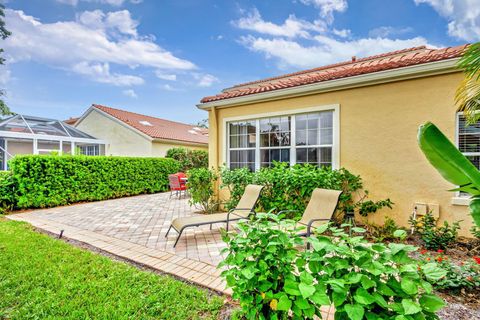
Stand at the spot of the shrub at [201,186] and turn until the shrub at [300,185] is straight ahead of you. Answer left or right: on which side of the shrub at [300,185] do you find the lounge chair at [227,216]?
right

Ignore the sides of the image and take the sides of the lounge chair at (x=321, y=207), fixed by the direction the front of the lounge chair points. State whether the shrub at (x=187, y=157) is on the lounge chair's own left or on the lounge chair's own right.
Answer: on the lounge chair's own right

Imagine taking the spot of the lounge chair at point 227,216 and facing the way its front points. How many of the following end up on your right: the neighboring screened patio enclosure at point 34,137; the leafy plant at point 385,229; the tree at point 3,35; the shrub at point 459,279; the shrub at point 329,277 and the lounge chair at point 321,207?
2

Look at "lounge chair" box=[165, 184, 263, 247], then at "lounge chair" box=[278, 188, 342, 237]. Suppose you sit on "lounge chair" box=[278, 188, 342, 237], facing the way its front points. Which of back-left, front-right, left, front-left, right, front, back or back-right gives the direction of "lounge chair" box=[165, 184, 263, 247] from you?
front-right

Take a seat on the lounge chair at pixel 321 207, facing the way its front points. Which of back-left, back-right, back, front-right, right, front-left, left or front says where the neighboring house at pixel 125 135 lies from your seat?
right

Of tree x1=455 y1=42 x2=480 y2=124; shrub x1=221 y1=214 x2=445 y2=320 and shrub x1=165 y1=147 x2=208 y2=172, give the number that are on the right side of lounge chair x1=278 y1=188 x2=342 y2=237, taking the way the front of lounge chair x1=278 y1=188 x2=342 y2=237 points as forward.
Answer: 1

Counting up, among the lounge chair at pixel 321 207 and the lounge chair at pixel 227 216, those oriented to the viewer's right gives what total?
0

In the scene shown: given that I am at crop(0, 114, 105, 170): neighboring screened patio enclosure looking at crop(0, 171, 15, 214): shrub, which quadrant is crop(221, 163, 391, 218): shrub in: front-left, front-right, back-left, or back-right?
front-left

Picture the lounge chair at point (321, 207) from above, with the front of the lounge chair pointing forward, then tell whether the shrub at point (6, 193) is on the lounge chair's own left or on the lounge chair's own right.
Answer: on the lounge chair's own right

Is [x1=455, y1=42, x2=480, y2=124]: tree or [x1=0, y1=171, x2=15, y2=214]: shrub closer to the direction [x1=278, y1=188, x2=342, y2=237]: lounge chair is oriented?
the shrub

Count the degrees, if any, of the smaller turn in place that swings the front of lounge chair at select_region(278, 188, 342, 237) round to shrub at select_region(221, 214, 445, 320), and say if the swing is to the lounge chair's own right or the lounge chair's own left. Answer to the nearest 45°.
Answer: approximately 45° to the lounge chair's own left

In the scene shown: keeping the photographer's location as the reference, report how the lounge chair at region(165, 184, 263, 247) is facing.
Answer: facing the viewer and to the left of the viewer

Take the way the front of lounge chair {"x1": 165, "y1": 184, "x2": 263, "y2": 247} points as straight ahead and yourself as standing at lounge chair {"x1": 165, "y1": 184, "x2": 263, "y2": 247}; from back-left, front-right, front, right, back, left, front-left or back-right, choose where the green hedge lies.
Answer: right

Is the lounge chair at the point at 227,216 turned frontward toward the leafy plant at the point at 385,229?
no

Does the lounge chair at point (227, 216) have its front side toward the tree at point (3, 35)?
no

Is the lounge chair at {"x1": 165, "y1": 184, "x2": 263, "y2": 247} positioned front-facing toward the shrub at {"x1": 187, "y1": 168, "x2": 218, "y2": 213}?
no

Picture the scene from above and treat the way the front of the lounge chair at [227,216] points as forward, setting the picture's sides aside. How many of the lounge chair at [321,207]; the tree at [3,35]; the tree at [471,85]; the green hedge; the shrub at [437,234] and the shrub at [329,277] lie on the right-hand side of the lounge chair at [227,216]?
2

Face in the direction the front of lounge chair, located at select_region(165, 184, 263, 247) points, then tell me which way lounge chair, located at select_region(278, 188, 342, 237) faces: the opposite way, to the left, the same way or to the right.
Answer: the same way
